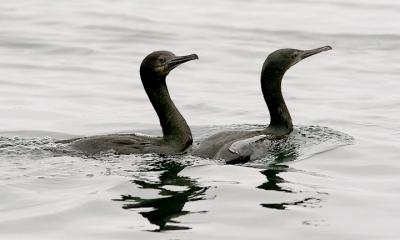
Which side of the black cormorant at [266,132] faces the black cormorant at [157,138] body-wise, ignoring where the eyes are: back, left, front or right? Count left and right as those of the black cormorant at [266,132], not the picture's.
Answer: back

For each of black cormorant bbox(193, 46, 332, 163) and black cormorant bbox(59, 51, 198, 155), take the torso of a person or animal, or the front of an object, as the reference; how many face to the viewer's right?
2

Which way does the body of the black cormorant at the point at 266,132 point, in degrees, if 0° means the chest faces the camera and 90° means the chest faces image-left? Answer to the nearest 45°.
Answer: approximately 270°

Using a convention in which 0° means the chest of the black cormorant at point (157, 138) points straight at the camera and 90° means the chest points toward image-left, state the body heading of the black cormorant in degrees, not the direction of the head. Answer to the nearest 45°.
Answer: approximately 270°

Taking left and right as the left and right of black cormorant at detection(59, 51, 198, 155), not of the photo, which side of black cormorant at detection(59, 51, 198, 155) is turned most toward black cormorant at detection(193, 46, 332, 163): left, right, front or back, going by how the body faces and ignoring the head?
front
